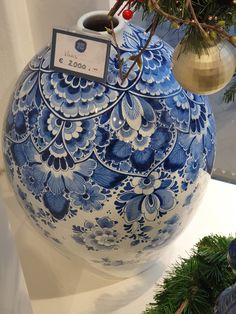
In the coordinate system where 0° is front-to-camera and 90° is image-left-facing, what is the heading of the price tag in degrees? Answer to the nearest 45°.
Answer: approximately 0°
